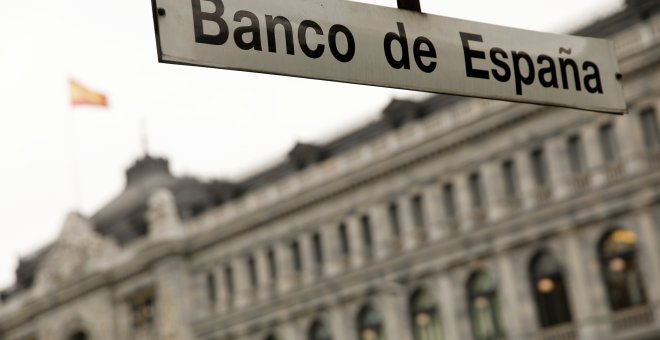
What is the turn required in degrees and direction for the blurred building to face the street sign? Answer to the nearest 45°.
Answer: approximately 45° to its left

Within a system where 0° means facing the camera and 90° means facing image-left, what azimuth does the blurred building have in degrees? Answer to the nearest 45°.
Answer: approximately 45°
